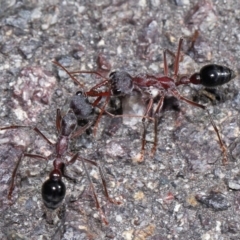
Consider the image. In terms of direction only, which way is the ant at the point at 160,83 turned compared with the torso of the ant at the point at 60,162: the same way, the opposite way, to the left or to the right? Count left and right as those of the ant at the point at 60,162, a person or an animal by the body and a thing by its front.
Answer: to the left

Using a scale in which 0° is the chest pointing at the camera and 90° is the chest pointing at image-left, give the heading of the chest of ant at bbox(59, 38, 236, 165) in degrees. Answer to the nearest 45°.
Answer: approximately 90°

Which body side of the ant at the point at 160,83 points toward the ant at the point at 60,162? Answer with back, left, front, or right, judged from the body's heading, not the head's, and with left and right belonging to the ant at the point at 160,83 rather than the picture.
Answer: front

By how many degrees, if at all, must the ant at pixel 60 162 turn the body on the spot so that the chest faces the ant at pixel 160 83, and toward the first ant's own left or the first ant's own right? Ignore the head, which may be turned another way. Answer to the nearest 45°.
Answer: approximately 90° to the first ant's own right

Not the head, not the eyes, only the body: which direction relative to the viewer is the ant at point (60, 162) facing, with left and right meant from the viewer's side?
facing away from the viewer

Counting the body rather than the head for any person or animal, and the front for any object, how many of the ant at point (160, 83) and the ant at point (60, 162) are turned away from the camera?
1
